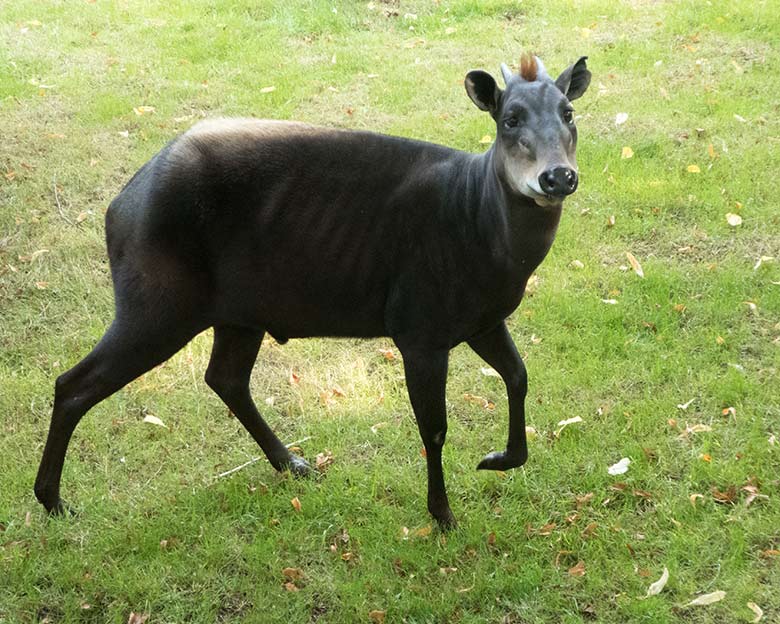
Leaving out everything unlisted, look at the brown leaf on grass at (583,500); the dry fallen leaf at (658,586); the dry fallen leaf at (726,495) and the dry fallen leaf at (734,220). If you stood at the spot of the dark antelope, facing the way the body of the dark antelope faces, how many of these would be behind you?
0

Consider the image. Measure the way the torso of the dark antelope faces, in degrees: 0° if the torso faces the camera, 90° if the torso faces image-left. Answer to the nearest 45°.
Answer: approximately 270°

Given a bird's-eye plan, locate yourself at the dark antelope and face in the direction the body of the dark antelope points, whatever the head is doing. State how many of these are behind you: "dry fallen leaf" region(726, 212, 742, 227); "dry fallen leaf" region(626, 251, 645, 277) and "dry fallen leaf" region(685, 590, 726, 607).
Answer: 0

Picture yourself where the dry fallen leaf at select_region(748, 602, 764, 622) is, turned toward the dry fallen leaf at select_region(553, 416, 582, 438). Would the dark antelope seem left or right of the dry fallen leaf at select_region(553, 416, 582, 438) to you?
left

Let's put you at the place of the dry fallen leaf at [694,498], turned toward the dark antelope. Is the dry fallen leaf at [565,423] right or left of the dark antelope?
right

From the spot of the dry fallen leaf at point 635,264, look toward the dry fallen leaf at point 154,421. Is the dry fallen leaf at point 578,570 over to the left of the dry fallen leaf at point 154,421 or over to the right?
left

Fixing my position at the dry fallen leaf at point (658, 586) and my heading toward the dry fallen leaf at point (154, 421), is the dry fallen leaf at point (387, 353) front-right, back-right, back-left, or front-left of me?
front-right

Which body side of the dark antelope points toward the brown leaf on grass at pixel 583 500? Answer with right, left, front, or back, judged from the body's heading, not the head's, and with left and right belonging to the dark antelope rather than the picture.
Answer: front

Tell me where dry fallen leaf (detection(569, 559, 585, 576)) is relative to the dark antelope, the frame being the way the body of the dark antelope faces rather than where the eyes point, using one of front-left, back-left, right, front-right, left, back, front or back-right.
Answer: front-right
